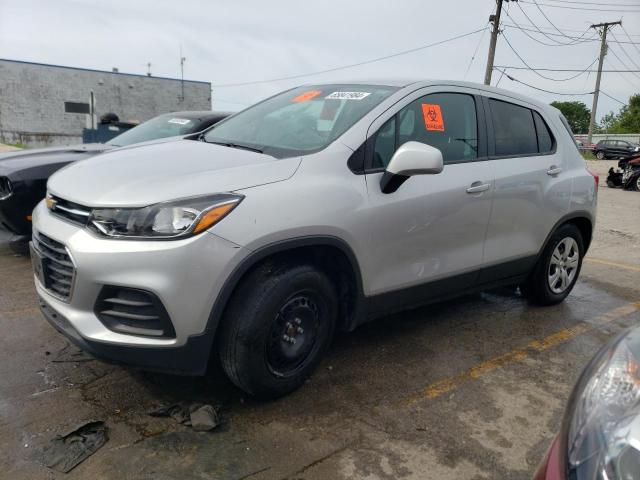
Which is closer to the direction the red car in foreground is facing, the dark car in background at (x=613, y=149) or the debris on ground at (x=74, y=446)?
the debris on ground

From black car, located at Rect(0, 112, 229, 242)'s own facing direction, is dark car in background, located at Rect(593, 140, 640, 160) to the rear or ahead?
to the rear

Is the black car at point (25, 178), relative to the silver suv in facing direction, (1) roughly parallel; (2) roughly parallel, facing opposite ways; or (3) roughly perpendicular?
roughly parallel

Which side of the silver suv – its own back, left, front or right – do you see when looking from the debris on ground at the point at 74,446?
front

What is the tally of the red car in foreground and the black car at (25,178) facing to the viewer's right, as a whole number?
0

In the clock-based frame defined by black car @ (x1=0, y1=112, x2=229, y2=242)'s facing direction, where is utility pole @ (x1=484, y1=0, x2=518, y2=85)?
The utility pole is roughly at 6 o'clock from the black car.

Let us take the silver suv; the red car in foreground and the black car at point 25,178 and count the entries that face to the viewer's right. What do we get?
0

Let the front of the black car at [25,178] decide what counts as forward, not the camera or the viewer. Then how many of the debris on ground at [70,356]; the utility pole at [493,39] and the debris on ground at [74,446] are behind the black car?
1

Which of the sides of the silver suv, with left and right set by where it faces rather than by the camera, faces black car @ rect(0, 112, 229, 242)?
right

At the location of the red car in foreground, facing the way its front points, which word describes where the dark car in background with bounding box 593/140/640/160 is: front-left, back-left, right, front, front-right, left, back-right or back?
back-right

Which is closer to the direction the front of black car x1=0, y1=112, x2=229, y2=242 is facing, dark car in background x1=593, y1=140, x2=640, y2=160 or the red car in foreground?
the red car in foreground

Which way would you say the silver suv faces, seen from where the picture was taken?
facing the viewer and to the left of the viewer
